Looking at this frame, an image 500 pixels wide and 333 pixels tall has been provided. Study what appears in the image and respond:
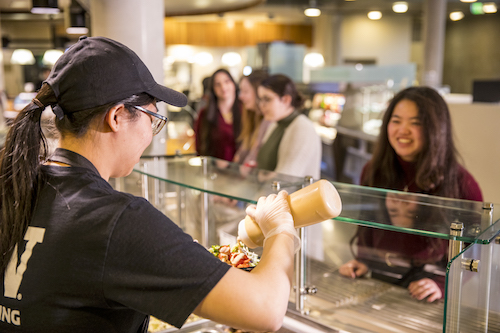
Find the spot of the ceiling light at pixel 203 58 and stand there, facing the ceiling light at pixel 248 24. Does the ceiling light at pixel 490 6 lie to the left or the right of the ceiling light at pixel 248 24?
left

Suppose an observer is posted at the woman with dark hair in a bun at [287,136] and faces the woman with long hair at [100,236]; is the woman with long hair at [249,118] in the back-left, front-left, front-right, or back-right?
back-right

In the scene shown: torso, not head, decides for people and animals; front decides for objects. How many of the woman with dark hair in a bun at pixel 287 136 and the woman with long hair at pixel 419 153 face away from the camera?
0

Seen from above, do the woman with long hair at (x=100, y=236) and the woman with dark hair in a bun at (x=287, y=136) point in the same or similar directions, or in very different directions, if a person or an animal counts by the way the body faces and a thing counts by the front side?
very different directions

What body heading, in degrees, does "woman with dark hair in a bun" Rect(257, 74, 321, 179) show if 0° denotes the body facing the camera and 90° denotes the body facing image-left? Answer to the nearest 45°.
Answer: approximately 45°

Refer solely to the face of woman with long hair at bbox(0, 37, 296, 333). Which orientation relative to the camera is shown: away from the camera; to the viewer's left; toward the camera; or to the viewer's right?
to the viewer's right

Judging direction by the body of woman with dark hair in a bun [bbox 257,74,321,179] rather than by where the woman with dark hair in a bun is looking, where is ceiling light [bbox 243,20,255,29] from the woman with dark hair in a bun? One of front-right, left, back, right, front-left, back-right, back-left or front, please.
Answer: back-right

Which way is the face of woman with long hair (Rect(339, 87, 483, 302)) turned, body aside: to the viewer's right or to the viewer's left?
to the viewer's left

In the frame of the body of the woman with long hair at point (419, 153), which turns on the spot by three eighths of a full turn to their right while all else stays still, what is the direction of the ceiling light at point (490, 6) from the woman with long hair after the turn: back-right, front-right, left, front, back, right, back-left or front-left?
front

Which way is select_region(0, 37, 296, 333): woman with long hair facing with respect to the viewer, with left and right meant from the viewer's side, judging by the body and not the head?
facing away from the viewer and to the right of the viewer

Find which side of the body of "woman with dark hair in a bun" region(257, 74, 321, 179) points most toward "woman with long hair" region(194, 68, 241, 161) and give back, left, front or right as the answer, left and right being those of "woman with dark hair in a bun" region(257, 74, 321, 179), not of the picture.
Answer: right

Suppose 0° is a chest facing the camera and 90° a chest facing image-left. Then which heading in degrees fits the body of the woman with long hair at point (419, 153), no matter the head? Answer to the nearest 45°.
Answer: approximately 45°

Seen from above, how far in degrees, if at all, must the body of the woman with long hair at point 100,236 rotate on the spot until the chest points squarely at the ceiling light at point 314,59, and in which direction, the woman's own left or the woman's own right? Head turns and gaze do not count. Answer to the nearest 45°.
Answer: approximately 45° to the woman's own left

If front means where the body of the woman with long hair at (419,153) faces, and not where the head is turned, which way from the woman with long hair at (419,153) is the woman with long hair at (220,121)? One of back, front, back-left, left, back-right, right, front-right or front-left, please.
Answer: right
